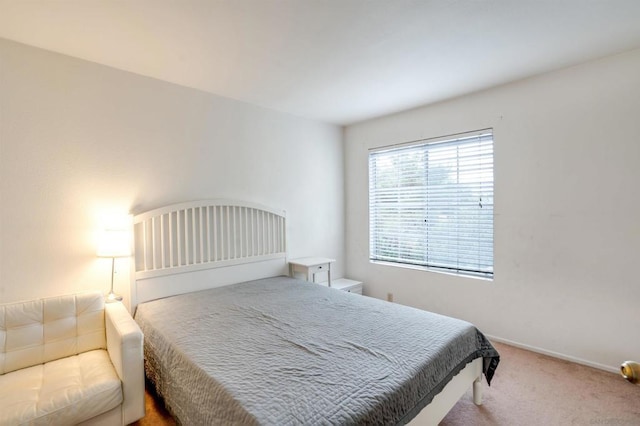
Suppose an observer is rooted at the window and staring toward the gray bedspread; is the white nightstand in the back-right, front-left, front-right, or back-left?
front-right

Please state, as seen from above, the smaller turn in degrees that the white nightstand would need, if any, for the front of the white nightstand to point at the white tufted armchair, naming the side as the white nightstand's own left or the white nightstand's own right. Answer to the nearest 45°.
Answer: approximately 90° to the white nightstand's own right

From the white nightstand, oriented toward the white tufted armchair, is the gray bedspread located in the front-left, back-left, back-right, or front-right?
front-left

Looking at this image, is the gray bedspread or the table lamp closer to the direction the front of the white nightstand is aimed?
the gray bedspread

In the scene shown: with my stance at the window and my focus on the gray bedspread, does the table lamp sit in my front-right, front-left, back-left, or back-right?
front-right

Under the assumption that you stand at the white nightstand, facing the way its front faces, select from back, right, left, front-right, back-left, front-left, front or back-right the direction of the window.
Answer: front-left

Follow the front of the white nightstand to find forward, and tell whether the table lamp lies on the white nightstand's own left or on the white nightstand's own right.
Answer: on the white nightstand's own right

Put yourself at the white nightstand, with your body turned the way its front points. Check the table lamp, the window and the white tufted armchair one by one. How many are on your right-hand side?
2

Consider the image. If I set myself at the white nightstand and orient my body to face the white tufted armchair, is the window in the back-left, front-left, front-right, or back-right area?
back-left

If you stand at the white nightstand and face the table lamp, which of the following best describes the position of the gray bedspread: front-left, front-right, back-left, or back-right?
front-left

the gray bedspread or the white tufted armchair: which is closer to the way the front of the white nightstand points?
the gray bedspread

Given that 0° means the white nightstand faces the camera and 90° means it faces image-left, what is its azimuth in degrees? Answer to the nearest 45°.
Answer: approximately 315°
